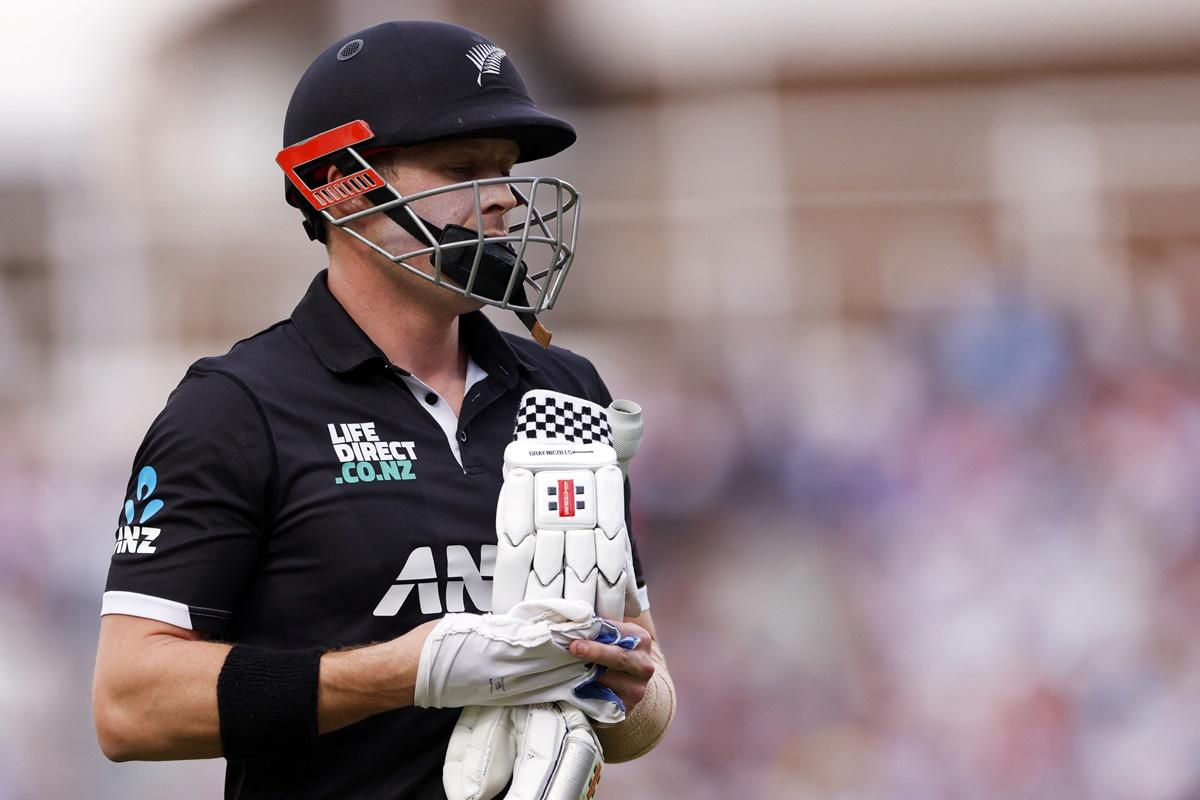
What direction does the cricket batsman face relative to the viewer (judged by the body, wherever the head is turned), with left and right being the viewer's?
facing the viewer and to the right of the viewer
